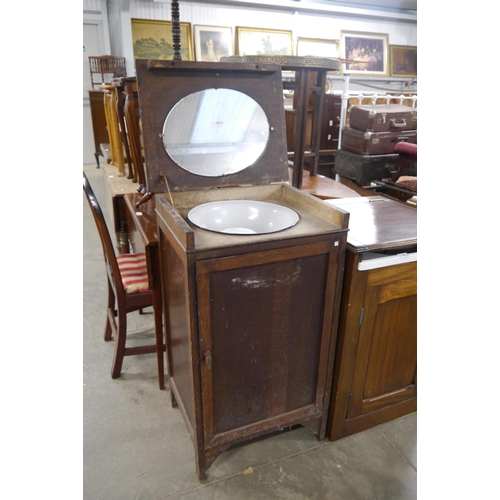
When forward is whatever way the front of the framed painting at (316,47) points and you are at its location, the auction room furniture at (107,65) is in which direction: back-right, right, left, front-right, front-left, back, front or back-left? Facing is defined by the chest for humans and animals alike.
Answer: front-right

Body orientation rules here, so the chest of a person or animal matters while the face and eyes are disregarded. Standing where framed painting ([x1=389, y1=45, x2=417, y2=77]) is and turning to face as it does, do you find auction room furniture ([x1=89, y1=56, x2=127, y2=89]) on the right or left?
on its right

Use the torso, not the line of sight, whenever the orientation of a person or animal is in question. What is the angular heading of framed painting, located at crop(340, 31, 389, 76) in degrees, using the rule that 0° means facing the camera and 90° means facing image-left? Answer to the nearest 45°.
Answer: approximately 0°

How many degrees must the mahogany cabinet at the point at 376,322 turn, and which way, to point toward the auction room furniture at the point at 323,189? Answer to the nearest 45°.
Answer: approximately 135° to its left

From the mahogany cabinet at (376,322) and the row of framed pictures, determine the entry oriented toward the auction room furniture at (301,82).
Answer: the row of framed pictures

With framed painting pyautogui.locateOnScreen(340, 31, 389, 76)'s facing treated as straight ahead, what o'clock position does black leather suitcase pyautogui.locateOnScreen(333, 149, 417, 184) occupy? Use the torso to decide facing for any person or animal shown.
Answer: The black leather suitcase is roughly at 12 o'clock from the framed painting.

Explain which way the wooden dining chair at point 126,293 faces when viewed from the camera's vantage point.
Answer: facing to the right of the viewer

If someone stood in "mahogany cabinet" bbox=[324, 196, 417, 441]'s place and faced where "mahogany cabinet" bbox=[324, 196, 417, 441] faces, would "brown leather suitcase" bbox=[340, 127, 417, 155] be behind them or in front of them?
behind

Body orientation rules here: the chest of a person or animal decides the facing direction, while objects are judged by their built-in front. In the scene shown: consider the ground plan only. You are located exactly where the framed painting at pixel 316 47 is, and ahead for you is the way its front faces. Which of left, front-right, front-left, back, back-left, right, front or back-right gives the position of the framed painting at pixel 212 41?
front-right

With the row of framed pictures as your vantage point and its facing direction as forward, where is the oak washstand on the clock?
The oak washstand is roughly at 12 o'clock from the row of framed pictures.

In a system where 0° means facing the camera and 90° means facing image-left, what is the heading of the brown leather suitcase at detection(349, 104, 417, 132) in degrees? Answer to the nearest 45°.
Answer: approximately 315°

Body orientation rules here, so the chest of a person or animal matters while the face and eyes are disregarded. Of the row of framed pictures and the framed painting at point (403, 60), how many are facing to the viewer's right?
0
